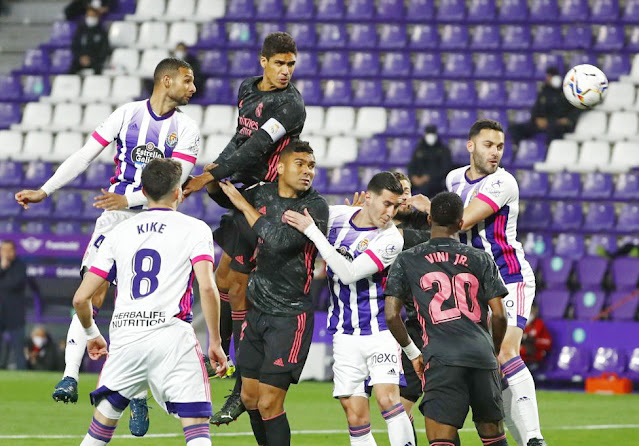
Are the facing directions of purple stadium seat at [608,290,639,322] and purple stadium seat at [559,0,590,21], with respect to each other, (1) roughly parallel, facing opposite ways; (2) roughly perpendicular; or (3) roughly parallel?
roughly parallel

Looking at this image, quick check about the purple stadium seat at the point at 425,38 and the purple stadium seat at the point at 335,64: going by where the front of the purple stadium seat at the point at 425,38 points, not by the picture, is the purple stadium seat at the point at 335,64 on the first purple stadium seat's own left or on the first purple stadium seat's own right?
on the first purple stadium seat's own right

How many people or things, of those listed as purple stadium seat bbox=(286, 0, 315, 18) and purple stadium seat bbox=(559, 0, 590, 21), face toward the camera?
2

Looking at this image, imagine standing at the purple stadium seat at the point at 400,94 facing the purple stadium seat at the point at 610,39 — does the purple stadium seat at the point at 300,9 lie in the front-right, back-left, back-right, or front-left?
back-left

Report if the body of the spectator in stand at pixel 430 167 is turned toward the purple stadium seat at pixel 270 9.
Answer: no

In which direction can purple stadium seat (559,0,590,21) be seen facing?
toward the camera

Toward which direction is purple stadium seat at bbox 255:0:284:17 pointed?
toward the camera

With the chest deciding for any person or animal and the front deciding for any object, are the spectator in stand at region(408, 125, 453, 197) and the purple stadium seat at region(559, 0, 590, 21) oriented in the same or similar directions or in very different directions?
same or similar directions

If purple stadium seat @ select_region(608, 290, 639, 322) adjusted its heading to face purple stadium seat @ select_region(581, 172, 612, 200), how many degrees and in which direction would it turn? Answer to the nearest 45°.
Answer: approximately 180°

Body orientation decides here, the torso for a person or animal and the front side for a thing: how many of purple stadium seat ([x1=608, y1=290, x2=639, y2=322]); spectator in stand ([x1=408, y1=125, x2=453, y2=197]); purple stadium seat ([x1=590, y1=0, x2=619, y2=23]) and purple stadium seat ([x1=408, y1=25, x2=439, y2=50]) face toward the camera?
4

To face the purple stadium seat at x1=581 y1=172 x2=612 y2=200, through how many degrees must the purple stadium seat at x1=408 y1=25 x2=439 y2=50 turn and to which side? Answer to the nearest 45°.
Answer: approximately 45° to its left

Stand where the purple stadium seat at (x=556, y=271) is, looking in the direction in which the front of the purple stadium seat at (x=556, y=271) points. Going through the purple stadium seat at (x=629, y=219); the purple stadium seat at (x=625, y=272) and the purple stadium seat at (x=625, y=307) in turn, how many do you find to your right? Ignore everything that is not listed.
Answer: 0

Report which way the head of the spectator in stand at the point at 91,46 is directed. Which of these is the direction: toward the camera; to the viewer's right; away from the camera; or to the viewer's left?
toward the camera

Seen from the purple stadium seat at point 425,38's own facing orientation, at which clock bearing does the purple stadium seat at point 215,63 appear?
the purple stadium seat at point 215,63 is roughly at 3 o'clock from the purple stadium seat at point 425,38.

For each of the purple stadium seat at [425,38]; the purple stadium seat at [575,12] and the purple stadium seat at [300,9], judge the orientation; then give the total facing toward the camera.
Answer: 3
